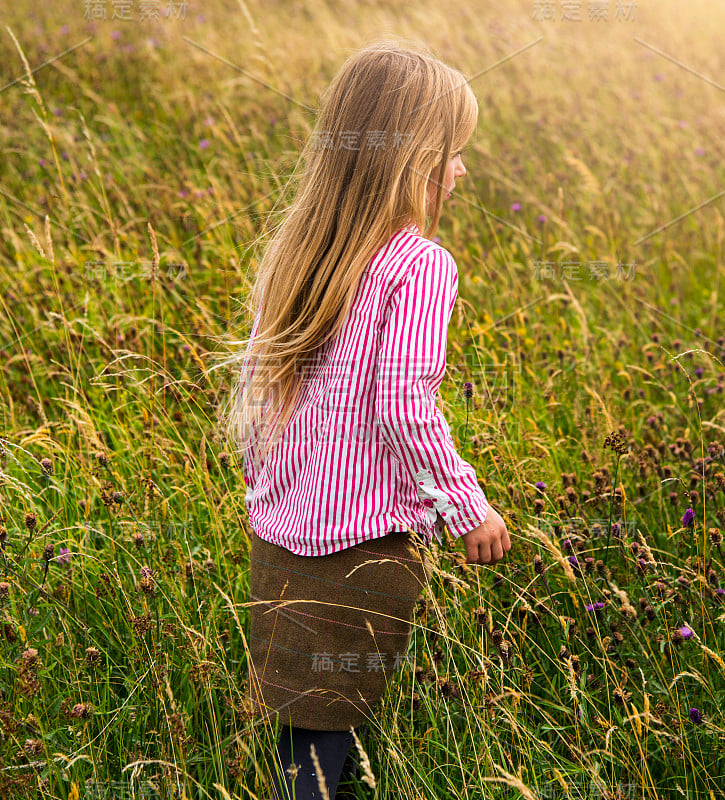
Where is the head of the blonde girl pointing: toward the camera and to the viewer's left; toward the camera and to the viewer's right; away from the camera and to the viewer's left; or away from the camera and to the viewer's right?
away from the camera and to the viewer's right

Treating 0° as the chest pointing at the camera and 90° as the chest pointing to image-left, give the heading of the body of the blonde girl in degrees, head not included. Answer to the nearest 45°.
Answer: approximately 225°
